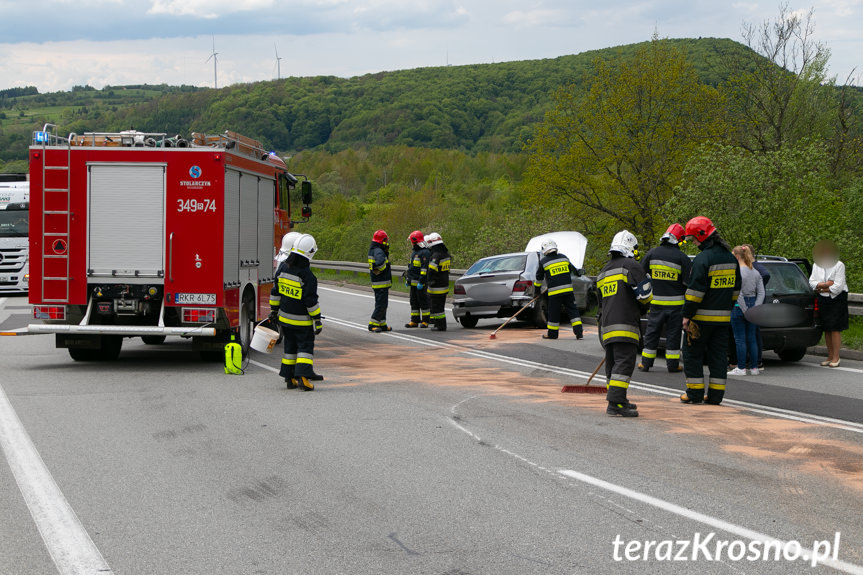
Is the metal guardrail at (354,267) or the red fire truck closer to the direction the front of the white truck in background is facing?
the red fire truck

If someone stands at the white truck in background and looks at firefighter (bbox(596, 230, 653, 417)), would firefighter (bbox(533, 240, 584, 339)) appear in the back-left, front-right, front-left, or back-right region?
front-left

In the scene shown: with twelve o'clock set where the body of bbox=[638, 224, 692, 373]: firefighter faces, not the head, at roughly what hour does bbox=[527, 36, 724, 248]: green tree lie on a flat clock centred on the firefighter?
The green tree is roughly at 12 o'clock from the firefighter.

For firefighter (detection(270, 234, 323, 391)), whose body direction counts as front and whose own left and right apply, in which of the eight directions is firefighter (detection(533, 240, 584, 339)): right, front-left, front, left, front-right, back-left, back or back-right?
front

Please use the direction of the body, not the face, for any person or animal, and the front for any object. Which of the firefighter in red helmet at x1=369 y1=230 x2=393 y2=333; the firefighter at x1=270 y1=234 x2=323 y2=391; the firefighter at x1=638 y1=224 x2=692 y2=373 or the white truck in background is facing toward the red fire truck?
the white truck in background

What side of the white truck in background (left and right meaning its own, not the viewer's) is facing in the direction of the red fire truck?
front

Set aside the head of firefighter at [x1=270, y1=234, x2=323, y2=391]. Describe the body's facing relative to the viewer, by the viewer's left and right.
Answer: facing away from the viewer and to the right of the viewer

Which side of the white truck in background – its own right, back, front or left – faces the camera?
front

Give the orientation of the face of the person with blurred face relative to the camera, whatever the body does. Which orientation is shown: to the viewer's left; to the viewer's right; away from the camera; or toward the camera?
toward the camera
